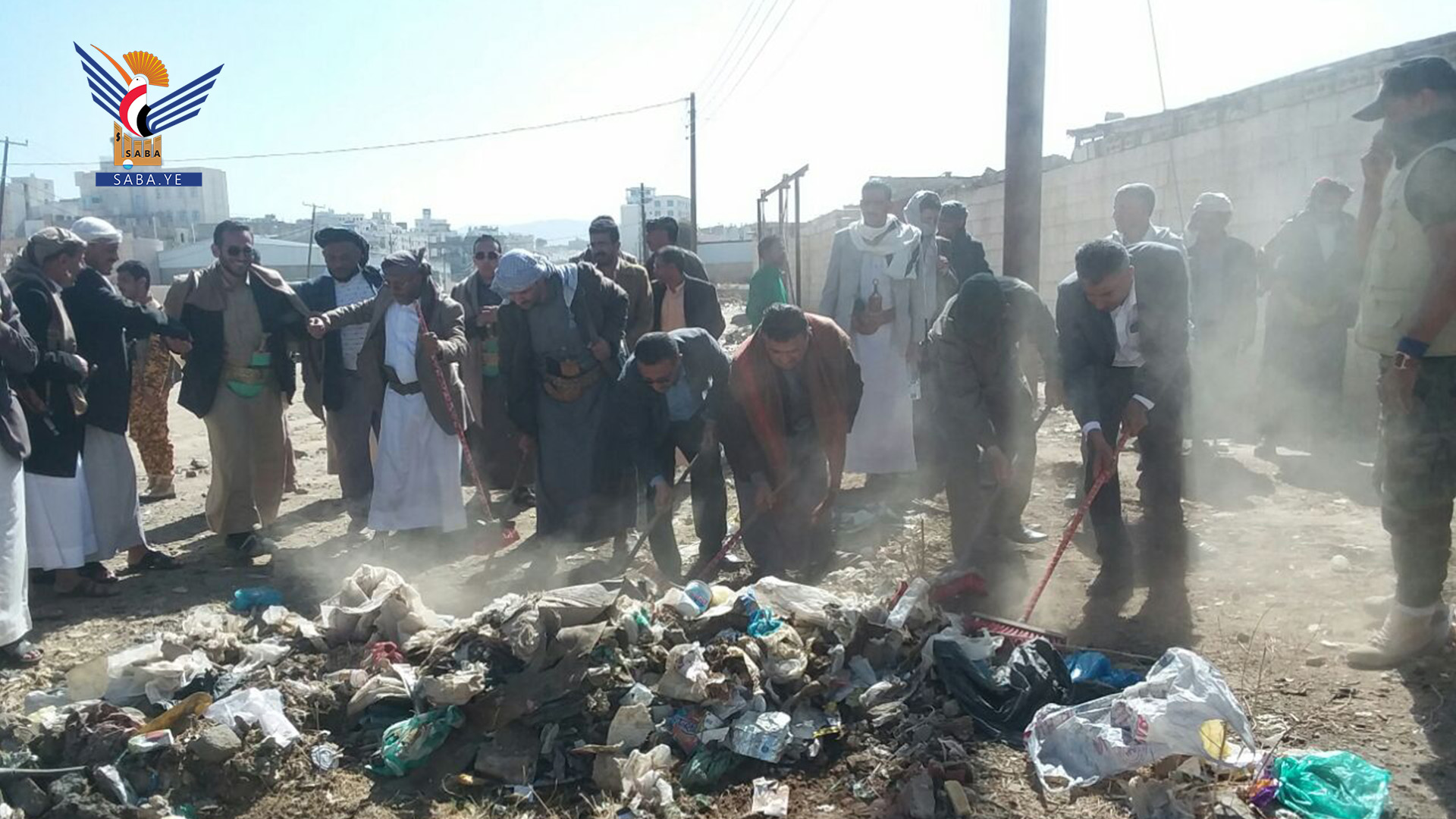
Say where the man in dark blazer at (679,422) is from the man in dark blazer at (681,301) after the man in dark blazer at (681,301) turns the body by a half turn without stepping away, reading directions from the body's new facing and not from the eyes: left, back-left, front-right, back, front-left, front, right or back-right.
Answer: back-right

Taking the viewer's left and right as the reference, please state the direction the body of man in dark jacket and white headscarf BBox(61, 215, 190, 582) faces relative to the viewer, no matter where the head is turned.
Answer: facing to the right of the viewer

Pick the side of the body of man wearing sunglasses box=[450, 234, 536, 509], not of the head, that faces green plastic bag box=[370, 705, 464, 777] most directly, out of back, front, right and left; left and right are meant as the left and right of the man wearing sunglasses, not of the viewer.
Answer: front

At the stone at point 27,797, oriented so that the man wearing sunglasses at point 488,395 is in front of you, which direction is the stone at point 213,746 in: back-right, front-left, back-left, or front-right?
front-right

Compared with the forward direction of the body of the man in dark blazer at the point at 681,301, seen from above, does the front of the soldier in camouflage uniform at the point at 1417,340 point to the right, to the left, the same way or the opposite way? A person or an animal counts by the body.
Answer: to the right

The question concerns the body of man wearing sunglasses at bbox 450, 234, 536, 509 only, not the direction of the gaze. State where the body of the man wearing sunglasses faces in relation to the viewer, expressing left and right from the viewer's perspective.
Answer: facing the viewer

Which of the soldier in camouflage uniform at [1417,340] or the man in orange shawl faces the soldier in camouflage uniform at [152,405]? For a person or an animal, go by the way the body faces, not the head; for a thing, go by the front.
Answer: the soldier in camouflage uniform at [1417,340]

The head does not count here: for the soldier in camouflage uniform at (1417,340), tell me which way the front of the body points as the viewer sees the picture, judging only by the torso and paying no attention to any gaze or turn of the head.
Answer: to the viewer's left

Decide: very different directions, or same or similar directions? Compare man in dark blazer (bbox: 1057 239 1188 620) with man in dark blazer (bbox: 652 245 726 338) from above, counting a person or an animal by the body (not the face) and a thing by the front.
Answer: same or similar directions

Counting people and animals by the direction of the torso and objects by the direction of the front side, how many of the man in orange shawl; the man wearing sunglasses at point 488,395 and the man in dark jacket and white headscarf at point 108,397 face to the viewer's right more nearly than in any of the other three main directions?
1

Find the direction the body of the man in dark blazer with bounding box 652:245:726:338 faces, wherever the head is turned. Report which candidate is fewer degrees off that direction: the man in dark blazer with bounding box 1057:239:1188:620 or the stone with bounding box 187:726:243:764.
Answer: the stone

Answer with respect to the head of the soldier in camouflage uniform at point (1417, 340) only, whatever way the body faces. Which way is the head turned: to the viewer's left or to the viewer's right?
to the viewer's left

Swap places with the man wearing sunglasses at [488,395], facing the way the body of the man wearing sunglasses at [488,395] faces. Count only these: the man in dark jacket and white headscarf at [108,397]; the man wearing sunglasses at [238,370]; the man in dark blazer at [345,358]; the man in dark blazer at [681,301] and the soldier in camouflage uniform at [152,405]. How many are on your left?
1

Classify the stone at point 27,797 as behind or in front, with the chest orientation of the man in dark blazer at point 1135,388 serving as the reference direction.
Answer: in front

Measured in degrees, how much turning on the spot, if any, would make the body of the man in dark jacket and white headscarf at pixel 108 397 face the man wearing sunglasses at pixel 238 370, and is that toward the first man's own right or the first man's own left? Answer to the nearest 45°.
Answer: approximately 45° to the first man's own left

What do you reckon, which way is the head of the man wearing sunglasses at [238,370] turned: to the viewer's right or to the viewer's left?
to the viewer's right

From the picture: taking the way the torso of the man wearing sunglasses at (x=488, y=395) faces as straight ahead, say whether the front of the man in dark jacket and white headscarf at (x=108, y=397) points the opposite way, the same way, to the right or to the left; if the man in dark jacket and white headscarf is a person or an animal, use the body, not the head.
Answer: to the left

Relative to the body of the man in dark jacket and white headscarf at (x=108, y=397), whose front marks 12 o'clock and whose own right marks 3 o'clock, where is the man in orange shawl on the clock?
The man in orange shawl is roughly at 1 o'clock from the man in dark jacket and white headscarf.
